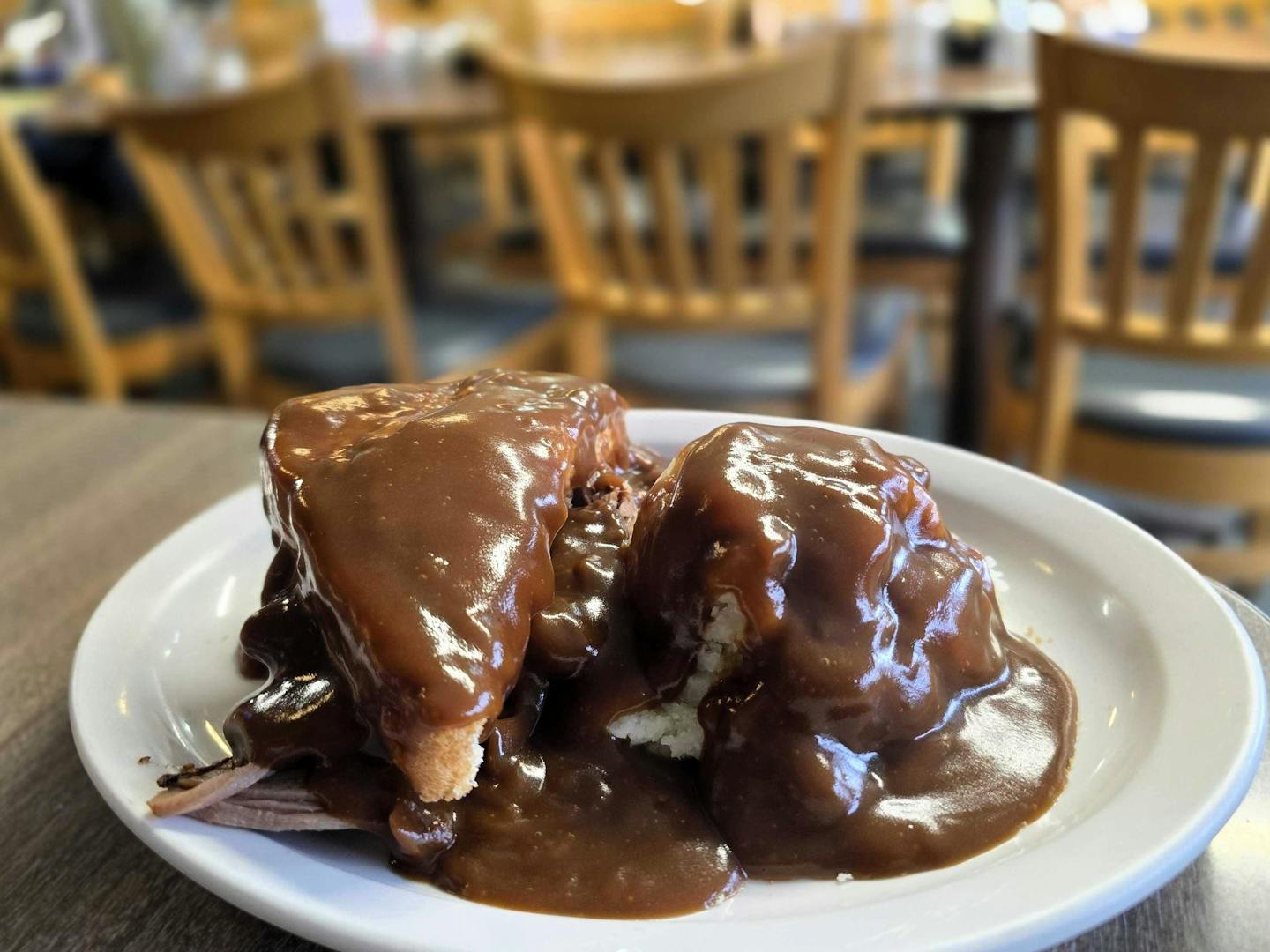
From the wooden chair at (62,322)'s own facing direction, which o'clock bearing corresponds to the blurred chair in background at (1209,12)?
The blurred chair in background is roughly at 2 o'clock from the wooden chair.

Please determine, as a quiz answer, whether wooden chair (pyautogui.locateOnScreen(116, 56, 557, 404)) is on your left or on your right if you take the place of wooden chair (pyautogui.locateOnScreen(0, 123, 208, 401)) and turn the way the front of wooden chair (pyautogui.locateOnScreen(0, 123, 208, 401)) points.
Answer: on your right

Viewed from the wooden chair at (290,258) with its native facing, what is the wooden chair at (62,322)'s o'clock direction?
the wooden chair at (62,322) is roughly at 9 o'clock from the wooden chair at (290,258).

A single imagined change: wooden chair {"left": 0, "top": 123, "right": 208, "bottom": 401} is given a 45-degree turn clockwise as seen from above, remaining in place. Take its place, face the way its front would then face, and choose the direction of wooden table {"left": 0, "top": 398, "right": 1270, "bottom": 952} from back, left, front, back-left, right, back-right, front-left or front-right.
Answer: right

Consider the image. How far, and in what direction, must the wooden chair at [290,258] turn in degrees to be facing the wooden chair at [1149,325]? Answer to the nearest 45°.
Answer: approximately 90° to its right

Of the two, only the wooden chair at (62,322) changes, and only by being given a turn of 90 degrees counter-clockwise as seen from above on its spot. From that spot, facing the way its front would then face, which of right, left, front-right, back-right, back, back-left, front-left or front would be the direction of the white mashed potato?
back-left

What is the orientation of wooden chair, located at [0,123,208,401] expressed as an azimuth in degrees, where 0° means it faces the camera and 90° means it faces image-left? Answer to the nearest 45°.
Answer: approximately 225°

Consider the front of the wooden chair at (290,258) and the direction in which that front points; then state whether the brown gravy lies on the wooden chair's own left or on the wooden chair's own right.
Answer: on the wooden chair's own right
